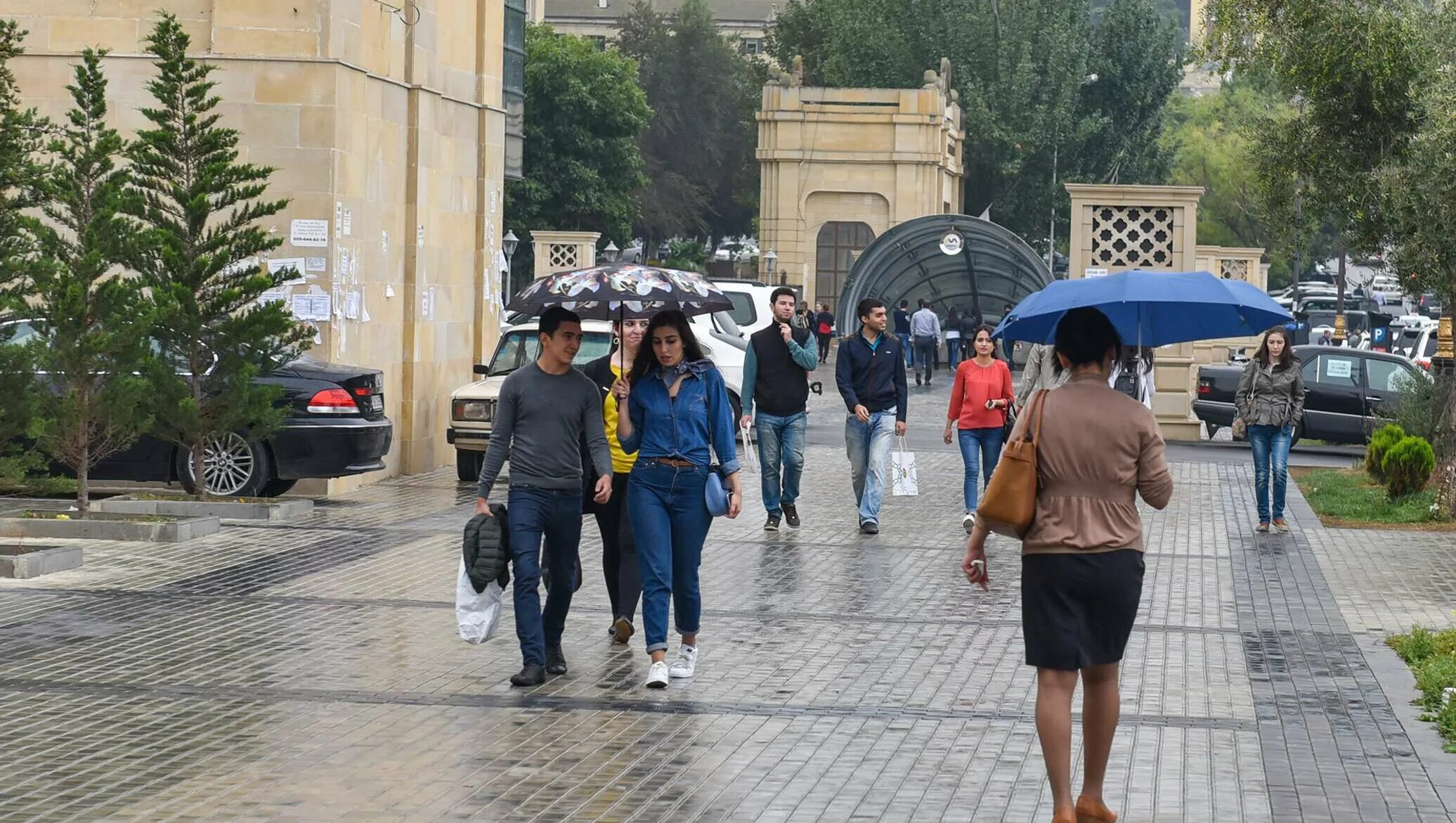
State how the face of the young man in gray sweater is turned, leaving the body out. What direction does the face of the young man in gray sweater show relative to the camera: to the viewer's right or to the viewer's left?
to the viewer's right

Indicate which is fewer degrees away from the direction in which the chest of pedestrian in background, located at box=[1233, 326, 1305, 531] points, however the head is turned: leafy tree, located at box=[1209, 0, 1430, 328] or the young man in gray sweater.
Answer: the young man in gray sweater

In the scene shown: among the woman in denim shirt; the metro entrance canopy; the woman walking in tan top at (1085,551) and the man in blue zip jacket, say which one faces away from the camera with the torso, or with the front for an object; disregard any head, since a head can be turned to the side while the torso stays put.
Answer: the woman walking in tan top

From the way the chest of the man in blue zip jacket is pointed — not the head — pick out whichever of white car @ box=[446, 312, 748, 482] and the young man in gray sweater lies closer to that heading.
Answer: the young man in gray sweater

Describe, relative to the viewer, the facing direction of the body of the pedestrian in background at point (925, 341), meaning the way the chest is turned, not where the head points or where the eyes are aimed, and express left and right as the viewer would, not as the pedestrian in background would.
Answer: facing away from the viewer

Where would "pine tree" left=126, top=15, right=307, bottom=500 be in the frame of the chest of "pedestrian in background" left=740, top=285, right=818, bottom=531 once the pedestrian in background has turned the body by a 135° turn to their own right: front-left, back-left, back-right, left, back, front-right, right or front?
front-left

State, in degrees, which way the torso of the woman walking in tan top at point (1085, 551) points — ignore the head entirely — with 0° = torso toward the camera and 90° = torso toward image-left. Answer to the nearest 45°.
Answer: approximately 180°
